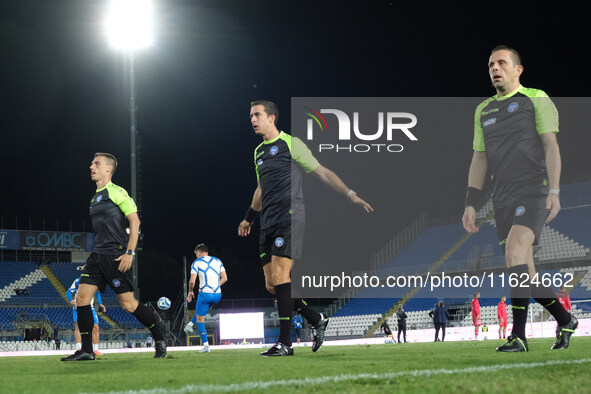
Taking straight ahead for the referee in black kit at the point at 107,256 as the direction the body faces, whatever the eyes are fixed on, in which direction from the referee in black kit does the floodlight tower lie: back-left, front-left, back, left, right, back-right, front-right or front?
back-right

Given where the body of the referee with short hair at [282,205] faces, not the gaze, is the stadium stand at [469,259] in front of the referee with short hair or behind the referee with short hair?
behind

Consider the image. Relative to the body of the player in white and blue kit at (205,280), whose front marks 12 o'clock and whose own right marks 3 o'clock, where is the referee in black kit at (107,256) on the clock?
The referee in black kit is roughly at 8 o'clock from the player in white and blue kit.

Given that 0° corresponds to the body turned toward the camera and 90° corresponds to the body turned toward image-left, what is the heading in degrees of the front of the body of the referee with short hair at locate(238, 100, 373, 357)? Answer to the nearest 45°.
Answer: approximately 45°
